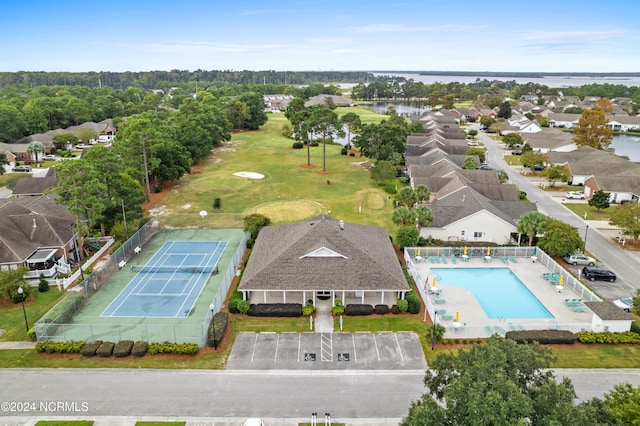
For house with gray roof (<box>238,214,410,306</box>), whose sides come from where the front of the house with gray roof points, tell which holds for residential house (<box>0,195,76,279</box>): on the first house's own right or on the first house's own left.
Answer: on the first house's own right

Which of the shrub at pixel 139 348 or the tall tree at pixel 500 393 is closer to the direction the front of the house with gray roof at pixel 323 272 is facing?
the tall tree

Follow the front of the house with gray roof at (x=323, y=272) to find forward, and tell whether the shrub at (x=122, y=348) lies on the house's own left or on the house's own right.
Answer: on the house's own right

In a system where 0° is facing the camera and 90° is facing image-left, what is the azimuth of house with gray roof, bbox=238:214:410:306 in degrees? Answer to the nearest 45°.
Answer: approximately 0°

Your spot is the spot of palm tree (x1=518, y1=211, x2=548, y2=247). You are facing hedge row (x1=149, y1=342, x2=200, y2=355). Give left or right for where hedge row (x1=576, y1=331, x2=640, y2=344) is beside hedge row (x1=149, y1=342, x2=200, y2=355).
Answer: left

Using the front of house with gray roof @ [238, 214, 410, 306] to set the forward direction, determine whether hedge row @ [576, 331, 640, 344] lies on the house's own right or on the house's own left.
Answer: on the house's own left

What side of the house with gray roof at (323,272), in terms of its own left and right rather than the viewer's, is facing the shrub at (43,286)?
right

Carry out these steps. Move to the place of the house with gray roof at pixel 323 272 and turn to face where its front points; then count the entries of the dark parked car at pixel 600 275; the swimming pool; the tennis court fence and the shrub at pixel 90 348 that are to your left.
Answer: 2

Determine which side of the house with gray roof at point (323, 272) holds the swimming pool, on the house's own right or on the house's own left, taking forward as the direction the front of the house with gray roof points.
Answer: on the house's own left

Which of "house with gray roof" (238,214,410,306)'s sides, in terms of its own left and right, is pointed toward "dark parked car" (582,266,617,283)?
left

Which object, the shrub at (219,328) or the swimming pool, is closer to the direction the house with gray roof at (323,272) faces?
the shrub

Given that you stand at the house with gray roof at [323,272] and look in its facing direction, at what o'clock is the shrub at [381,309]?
The shrub is roughly at 10 o'clock from the house with gray roof.
